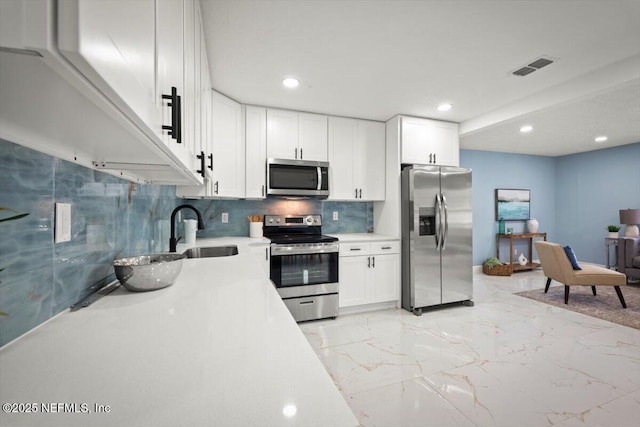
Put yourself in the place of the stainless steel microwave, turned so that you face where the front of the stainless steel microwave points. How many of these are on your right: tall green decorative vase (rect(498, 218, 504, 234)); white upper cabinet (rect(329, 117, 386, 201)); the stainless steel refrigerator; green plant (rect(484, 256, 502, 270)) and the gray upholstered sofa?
0

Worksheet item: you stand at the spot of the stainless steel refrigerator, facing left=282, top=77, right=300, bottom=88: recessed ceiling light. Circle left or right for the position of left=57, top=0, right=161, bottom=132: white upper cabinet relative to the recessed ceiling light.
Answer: left

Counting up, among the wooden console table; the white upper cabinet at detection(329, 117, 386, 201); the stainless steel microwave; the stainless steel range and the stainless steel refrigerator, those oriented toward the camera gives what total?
5

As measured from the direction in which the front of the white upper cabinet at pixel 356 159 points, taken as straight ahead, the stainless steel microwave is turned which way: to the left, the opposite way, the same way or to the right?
the same way

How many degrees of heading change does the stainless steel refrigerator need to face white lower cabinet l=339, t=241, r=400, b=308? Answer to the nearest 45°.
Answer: approximately 45° to its right

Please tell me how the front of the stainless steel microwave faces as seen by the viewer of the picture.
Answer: facing the viewer

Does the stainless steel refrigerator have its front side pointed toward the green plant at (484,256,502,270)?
no

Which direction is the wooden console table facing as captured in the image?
toward the camera

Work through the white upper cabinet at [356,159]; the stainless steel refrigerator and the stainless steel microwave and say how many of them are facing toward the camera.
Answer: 3

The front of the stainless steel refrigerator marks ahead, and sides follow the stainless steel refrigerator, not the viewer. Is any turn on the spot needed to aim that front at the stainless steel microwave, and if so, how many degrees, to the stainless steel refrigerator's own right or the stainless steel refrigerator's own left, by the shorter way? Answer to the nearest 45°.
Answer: approximately 45° to the stainless steel refrigerator's own right

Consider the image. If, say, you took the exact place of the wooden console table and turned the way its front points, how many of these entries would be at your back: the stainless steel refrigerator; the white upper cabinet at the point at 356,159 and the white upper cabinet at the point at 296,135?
0

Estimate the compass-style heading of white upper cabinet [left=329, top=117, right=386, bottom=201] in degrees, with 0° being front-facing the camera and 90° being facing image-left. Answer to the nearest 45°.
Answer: approximately 0°

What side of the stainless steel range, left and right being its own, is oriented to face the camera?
front

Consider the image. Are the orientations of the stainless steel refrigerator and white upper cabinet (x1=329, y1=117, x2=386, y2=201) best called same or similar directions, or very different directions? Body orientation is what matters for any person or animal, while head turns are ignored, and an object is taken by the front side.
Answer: same or similar directions

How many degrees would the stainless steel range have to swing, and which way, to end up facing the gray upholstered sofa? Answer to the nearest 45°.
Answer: approximately 90° to its left
